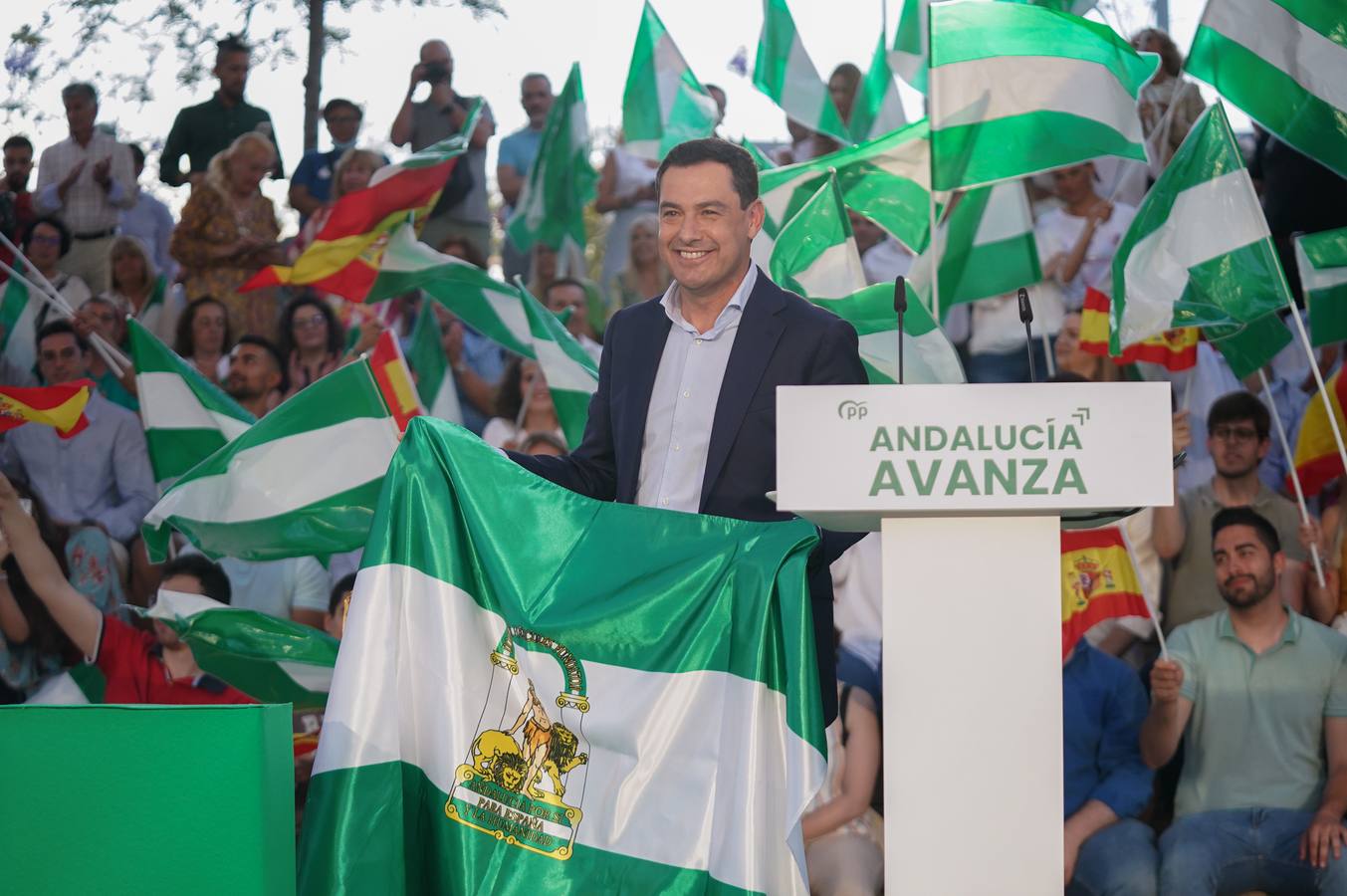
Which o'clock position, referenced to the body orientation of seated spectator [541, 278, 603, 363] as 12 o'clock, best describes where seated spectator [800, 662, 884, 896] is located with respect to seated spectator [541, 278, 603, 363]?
seated spectator [800, 662, 884, 896] is roughly at 11 o'clock from seated spectator [541, 278, 603, 363].

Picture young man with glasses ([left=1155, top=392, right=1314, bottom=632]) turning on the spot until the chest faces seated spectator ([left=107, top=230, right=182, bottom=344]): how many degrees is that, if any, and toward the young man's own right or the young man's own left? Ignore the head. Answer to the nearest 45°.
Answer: approximately 90° to the young man's own right

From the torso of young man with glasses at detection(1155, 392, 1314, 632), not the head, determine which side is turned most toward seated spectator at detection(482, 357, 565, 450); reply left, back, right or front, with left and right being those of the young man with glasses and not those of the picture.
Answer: right

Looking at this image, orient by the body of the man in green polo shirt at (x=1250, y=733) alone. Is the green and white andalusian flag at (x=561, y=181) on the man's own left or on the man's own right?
on the man's own right

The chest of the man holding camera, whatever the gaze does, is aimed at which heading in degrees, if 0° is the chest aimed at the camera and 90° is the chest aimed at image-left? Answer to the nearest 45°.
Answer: approximately 0°

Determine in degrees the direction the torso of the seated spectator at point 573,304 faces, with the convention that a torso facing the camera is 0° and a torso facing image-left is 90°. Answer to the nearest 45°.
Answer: approximately 0°

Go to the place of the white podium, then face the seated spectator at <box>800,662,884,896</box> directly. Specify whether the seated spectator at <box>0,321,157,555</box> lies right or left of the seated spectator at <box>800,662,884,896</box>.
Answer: left

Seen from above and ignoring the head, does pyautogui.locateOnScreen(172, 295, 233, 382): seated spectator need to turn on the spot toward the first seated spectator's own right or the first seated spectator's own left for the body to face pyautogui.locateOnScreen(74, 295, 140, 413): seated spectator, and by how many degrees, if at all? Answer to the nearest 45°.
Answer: approximately 135° to the first seated spectator's own right

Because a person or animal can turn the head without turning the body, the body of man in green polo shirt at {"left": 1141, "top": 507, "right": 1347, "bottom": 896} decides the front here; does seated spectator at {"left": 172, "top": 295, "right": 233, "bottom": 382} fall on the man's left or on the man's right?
on the man's right
